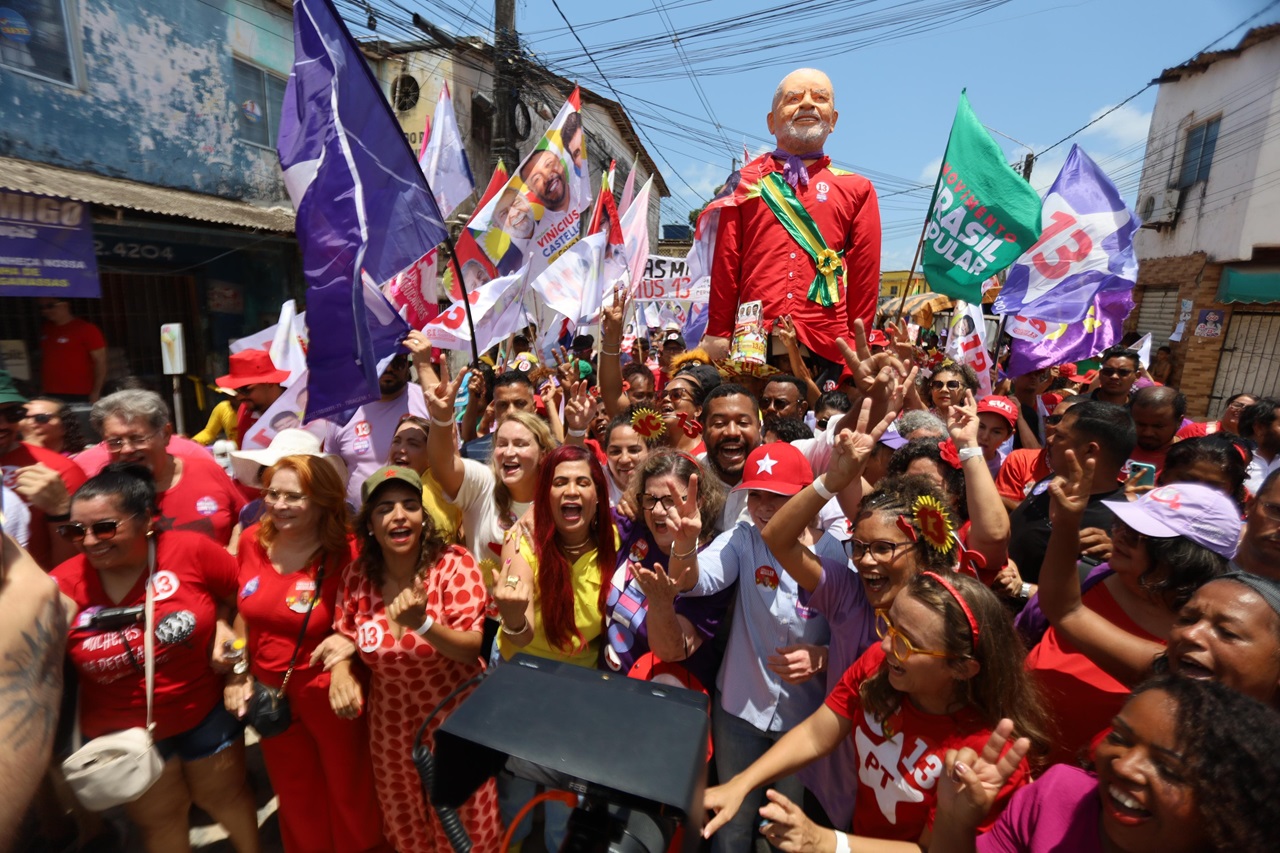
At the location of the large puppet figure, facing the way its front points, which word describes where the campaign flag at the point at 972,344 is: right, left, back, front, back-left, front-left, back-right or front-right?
back-left

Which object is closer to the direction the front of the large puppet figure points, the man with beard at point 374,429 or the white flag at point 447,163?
the man with beard

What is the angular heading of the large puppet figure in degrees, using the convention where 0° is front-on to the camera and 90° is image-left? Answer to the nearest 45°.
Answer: approximately 0°

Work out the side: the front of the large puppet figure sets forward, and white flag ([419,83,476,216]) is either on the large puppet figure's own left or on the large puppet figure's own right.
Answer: on the large puppet figure's own right

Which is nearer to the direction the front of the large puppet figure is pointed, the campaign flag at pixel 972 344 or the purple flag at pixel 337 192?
the purple flag

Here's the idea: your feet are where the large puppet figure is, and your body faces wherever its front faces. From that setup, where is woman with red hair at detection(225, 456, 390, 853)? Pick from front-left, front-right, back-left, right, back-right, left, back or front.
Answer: front-right

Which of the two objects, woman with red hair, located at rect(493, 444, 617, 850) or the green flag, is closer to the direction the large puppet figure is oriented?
the woman with red hair

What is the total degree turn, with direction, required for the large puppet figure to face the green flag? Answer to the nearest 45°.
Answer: approximately 90° to its left

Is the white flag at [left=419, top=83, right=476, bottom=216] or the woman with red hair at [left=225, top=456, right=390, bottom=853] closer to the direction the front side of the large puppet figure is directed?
the woman with red hair

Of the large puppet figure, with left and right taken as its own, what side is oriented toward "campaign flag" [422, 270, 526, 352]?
right

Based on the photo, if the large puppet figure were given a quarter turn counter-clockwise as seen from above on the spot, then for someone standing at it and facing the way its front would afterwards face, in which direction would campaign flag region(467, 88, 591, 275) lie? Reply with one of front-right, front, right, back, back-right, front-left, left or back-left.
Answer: back

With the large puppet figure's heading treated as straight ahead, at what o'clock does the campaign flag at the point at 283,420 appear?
The campaign flag is roughly at 2 o'clock from the large puppet figure.

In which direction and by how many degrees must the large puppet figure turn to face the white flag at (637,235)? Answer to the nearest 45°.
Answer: approximately 135° to its right
